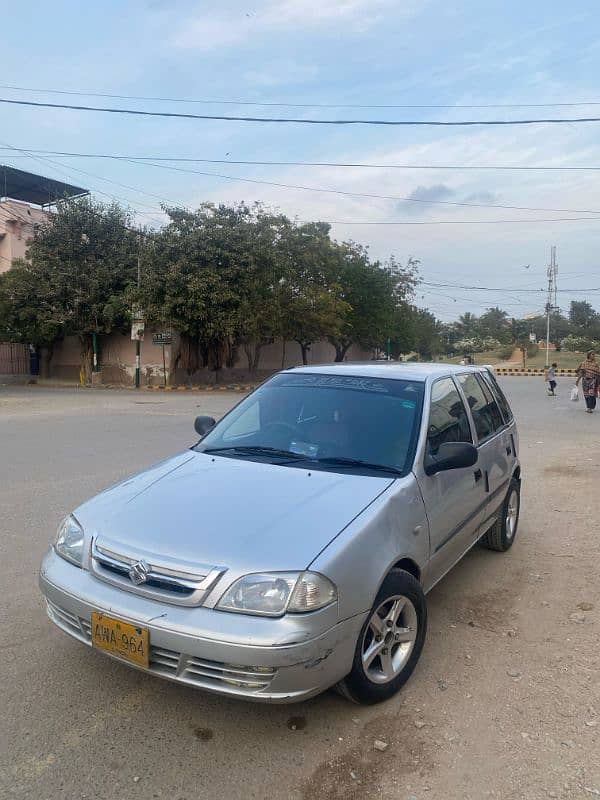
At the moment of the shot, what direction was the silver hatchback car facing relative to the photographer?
facing the viewer and to the left of the viewer

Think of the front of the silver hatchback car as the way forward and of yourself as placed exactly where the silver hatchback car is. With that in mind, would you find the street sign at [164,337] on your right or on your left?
on your right

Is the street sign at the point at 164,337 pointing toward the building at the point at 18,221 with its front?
no

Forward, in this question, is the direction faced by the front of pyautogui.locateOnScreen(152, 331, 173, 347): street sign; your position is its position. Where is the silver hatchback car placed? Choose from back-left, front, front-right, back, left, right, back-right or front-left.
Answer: front

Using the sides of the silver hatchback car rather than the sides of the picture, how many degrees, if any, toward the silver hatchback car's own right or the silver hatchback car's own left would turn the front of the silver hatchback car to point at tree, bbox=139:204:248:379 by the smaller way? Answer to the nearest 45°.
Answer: approximately 135° to the silver hatchback car's own right

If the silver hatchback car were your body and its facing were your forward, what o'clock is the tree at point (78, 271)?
The tree is roughly at 4 o'clock from the silver hatchback car.

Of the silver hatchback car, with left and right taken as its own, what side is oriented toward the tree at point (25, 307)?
right

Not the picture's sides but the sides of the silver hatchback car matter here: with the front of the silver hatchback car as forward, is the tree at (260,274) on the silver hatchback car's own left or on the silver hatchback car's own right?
on the silver hatchback car's own right

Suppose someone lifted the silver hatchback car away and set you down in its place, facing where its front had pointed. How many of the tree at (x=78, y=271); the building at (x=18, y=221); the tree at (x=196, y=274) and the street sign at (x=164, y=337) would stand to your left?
0

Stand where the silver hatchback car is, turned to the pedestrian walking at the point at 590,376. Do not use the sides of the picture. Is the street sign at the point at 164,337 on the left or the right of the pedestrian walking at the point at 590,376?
left

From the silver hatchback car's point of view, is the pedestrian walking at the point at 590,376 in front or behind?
behind

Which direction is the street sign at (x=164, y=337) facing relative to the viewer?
toward the camera

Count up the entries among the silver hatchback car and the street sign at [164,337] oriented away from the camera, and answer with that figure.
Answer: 0

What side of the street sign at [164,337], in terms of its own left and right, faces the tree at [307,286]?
left

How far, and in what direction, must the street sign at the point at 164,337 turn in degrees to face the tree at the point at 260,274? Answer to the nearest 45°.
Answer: approximately 135° to its left
